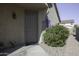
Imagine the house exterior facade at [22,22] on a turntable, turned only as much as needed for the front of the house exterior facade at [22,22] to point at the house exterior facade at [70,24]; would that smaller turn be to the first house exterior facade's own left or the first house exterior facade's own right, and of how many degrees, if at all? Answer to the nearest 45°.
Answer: approximately 135° to the first house exterior facade's own left

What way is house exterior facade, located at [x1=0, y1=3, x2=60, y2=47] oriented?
toward the camera

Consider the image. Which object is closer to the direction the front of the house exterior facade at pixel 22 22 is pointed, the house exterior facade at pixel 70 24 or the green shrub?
the green shrub
